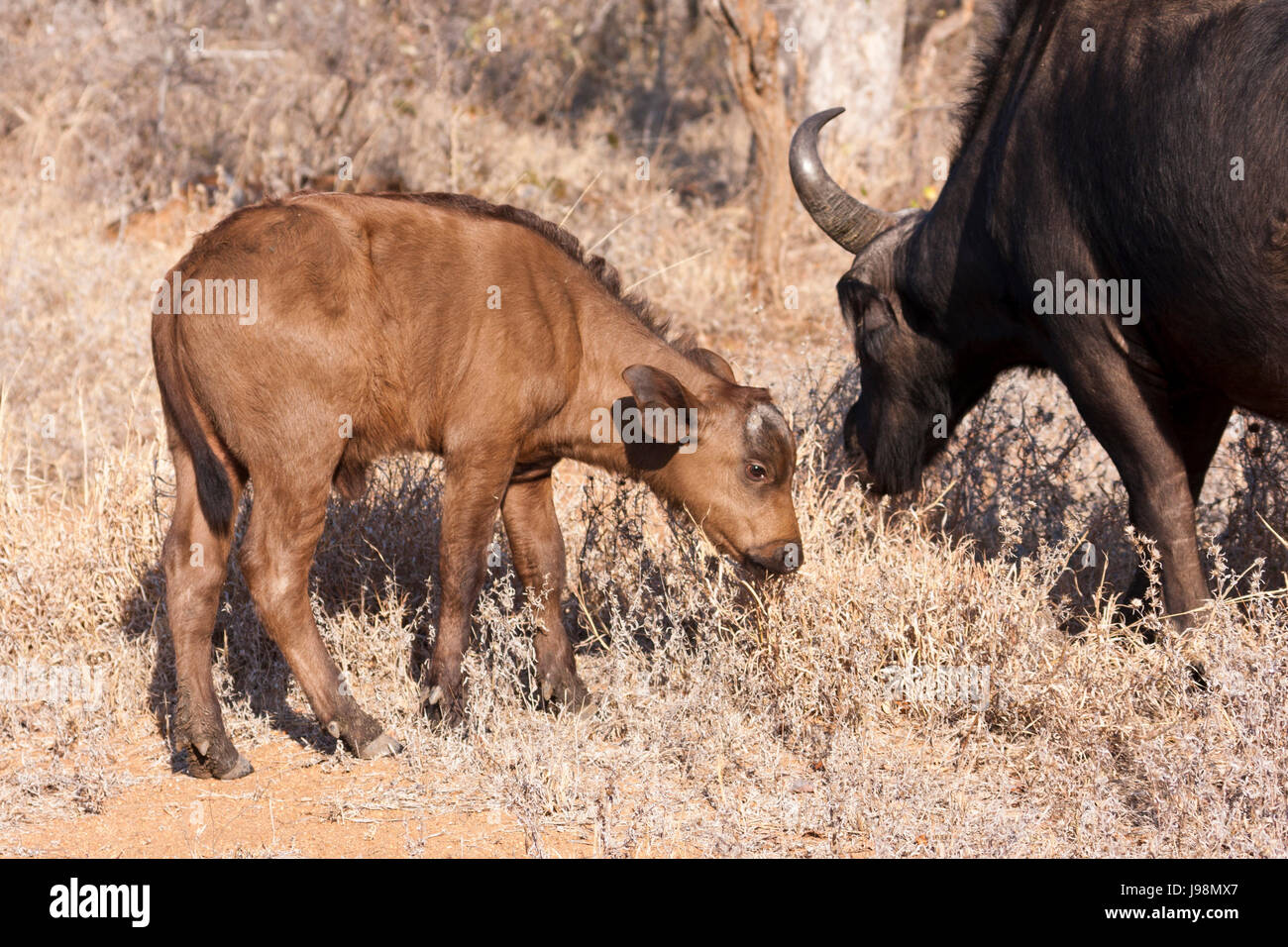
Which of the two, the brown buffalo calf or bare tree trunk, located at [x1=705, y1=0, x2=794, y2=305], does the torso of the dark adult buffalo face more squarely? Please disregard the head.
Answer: the brown buffalo calf

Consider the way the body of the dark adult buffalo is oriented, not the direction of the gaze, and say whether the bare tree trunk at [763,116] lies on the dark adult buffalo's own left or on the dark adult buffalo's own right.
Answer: on the dark adult buffalo's own right

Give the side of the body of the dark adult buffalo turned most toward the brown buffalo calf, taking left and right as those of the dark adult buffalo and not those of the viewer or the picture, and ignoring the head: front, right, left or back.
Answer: front

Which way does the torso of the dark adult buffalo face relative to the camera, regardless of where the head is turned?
to the viewer's left
